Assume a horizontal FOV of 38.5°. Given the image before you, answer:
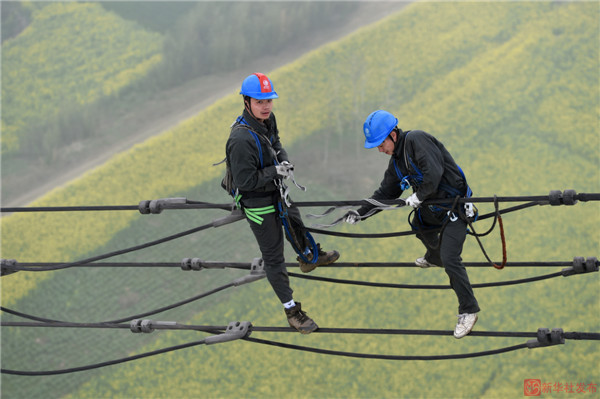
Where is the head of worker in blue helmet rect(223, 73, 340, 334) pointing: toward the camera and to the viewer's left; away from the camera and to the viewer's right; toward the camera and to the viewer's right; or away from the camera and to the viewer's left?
toward the camera and to the viewer's right

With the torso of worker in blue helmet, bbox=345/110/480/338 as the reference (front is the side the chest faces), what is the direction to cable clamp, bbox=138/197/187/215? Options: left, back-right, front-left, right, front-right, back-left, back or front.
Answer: front-right

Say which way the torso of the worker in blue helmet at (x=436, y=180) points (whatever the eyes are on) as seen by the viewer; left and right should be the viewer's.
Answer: facing the viewer and to the left of the viewer

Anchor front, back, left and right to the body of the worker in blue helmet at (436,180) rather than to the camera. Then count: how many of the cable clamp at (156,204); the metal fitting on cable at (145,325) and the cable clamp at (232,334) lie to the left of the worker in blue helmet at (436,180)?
0

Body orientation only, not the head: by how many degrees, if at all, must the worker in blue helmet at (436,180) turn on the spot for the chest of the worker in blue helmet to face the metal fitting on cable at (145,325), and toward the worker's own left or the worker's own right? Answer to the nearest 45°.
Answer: approximately 45° to the worker's own right

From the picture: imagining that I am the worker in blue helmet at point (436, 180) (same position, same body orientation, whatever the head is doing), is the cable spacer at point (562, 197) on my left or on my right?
on my left

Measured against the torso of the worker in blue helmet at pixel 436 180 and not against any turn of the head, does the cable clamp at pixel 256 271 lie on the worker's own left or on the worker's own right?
on the worker's own right

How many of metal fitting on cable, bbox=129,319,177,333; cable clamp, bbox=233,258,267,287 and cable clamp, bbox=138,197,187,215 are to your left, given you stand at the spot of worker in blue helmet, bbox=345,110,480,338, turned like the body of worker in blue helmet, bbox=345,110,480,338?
0

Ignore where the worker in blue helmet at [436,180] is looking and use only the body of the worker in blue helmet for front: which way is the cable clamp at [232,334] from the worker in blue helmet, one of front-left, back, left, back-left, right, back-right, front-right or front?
front-right
